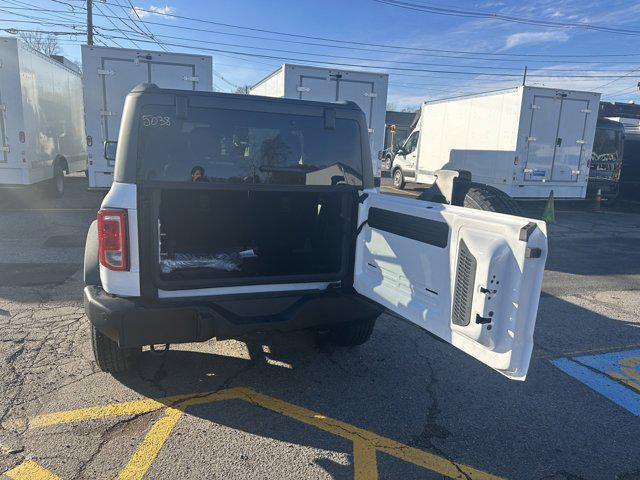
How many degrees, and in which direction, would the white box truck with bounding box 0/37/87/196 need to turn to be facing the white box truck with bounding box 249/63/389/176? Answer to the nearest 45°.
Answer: approximately 90° to its right

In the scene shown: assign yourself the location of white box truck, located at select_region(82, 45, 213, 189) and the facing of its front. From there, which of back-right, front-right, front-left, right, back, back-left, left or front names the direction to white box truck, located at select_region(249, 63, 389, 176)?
right

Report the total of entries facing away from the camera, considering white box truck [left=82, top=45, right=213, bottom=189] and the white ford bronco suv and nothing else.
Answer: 2

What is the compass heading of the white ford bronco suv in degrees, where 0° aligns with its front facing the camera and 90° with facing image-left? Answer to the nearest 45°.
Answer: approximately 180°

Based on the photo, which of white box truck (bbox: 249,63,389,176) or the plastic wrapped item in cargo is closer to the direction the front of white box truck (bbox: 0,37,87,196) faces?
the white box truck

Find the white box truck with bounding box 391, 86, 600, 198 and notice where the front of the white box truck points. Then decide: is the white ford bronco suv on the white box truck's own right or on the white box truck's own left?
on the white box truck's own left

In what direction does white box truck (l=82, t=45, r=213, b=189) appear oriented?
away from the camera

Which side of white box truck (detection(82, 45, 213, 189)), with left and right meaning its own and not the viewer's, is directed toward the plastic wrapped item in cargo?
back

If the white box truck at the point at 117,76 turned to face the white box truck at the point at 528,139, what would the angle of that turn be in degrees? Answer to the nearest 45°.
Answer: approximately 90° to its right

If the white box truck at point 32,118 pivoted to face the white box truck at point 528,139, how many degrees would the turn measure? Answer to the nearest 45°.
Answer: approximately 45° to its right

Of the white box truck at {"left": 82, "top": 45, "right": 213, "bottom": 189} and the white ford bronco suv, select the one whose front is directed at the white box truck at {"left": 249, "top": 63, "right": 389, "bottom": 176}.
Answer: the white ford bronco suv
